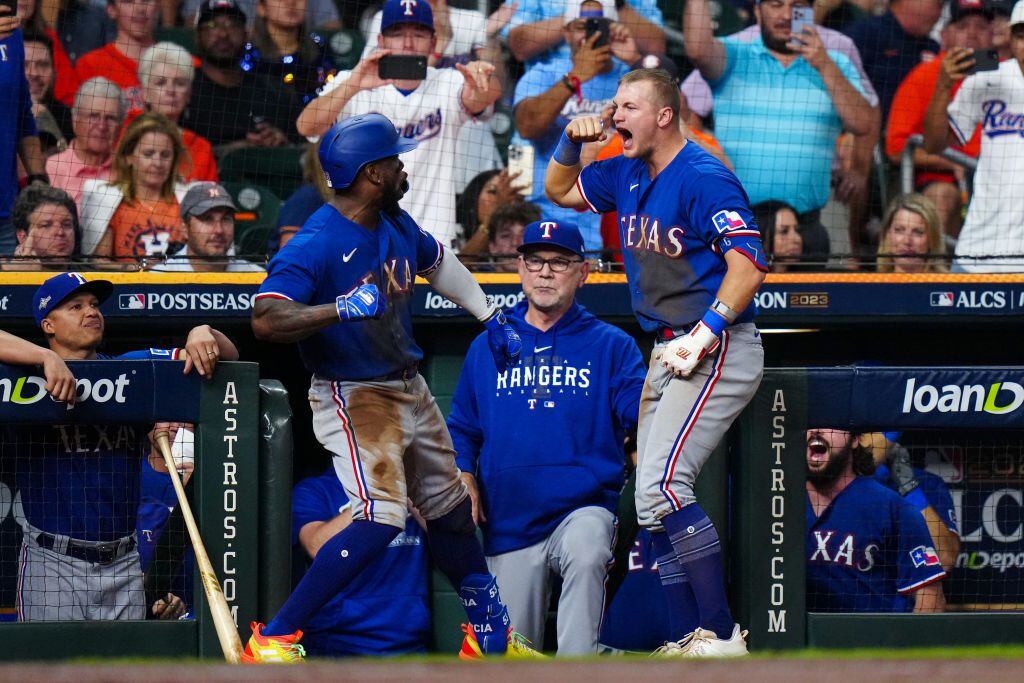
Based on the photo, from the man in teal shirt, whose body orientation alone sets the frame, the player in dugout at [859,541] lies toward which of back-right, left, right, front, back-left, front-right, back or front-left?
front

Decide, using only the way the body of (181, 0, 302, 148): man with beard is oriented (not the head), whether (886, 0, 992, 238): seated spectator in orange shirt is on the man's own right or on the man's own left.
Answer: on the man's own left

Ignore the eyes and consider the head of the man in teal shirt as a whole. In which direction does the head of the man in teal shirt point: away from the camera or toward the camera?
toward the camera

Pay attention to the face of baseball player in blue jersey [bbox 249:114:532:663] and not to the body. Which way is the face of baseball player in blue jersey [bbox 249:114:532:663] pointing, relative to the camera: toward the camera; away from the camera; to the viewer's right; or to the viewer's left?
to the viewer's right

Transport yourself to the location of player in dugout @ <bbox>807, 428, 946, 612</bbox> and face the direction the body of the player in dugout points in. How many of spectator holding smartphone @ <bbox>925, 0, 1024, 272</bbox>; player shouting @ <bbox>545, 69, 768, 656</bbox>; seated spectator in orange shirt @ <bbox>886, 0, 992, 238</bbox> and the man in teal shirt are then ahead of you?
1

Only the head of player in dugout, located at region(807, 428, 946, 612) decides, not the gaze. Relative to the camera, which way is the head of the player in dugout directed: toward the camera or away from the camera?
toward the camera

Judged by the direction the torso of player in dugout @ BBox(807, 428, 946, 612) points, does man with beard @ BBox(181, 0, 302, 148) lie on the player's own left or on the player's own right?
on the player's own right

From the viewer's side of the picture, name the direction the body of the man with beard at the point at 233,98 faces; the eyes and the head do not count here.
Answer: toward the camera

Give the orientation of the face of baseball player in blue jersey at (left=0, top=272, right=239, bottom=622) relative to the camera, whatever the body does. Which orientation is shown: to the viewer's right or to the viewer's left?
to the viewer's right

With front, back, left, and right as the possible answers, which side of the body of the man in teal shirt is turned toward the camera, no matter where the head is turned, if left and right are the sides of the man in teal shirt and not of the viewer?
front

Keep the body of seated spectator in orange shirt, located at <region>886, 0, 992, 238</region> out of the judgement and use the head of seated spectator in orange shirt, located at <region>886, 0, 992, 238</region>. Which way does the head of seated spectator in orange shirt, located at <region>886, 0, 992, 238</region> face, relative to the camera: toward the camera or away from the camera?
toward the camera

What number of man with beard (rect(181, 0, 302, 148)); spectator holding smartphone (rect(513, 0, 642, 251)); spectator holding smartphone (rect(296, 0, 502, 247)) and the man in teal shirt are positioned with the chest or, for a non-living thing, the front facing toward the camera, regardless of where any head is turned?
4

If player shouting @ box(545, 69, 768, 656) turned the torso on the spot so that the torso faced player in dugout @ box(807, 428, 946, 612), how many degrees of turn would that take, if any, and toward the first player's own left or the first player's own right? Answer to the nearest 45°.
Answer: approximately 180°

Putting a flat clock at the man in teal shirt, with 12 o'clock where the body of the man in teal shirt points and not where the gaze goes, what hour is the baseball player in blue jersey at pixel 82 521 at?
The baseball player in blue jersey is roughly at 1 o'clock from the man in teal shirt.

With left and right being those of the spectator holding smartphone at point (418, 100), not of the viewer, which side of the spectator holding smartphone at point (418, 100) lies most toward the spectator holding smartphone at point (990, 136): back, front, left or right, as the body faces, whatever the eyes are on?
left

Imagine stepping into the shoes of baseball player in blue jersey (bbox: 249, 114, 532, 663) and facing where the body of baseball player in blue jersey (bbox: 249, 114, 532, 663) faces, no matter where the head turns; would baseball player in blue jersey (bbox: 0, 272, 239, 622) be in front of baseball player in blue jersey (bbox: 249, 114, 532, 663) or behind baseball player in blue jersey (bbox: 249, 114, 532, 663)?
behind

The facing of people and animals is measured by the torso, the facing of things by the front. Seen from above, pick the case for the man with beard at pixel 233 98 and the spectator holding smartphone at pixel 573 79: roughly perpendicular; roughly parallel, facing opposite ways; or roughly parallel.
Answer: roughly parallel
